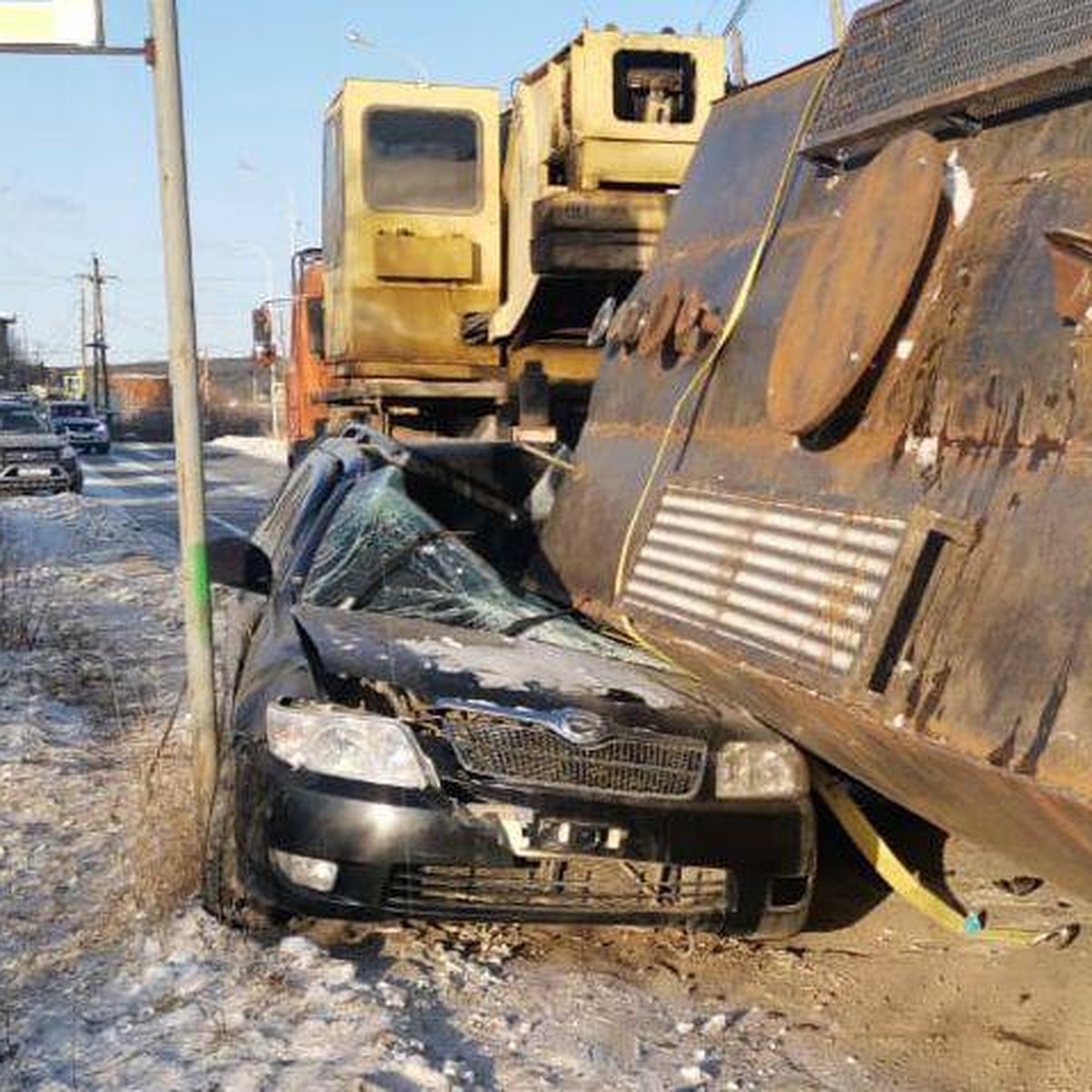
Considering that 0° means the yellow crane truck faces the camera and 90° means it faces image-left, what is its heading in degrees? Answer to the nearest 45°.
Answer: approximately 180°

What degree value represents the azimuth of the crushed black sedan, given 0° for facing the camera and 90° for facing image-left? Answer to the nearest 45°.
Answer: approximately 315°

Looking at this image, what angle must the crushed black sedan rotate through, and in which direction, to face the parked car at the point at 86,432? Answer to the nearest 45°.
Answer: approximately 135° to its left

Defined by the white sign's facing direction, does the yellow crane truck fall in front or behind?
behind

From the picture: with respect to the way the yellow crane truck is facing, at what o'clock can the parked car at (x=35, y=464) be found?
The parked car is roughly at 11 o'clock from the yellow crane truck.

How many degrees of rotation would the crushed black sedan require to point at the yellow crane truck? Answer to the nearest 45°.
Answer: approximately 135° to its left

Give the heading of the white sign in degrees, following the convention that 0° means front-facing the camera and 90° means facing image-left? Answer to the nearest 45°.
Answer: approximately 0°

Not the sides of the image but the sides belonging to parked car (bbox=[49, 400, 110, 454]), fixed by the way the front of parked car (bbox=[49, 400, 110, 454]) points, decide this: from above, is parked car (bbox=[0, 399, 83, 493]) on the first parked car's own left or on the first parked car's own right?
on the first parked car's own right

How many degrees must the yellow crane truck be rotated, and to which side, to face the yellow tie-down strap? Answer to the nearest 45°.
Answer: approximately 180°

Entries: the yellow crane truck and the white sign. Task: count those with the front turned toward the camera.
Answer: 1
